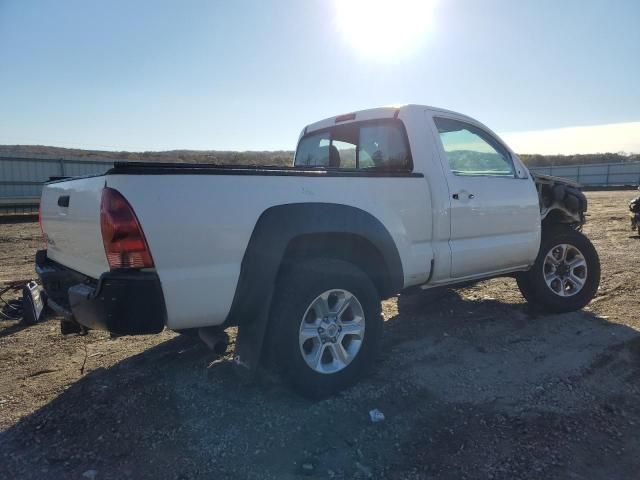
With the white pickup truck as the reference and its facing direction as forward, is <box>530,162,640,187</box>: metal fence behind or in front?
in front

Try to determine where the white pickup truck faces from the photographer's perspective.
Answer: facing away from the viewer and to the right of the viewer

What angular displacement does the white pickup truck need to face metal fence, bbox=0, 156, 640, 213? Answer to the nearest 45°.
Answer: approximately 90° to its left
